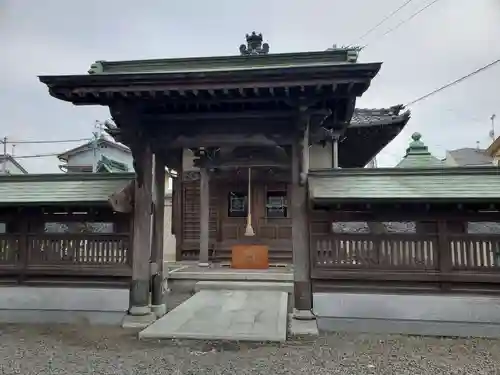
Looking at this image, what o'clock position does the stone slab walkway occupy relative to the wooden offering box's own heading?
The stone slab walkway is roughly at 12 o'clock from the wooden offering box.

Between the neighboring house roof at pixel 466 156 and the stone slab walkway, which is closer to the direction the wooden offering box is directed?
the stone slab walkway

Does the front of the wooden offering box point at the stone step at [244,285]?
yes

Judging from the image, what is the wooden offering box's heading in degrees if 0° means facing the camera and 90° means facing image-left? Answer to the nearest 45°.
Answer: approximately 0°

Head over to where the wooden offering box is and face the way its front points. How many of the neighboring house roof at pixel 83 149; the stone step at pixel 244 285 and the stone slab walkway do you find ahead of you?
2

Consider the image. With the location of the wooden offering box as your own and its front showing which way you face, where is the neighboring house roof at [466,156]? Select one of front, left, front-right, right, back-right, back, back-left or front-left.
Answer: back-left

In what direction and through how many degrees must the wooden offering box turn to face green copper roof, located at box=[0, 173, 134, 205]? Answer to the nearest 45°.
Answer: approximately 45° to its right

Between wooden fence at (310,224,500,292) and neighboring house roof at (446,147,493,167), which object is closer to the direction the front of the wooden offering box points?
the wooden fence

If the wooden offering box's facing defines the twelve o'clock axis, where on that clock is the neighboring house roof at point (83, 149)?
The neighboring house roof is roughly at 5 o'clock from the wooden offering box.

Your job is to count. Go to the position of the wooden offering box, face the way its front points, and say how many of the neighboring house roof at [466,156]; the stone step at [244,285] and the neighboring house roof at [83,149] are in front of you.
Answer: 1

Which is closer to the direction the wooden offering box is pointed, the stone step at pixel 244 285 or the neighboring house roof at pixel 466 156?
the stone step

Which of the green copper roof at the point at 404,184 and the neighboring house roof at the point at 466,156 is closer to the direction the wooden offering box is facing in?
the green copper roof
